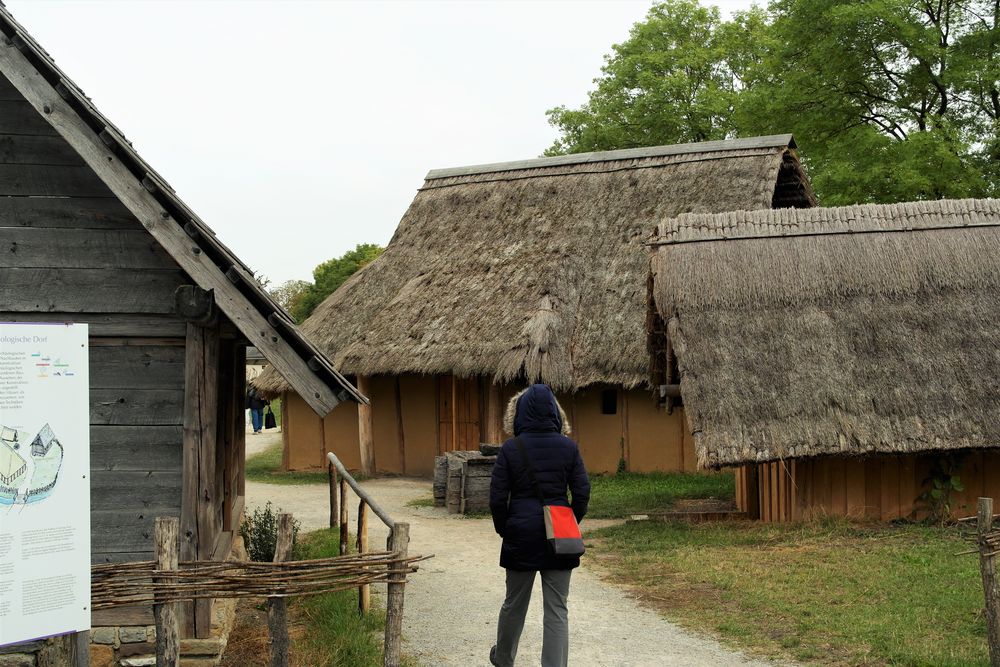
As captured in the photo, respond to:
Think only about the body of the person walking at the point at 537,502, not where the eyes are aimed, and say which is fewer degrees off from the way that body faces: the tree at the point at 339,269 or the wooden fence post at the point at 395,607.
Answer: the tree

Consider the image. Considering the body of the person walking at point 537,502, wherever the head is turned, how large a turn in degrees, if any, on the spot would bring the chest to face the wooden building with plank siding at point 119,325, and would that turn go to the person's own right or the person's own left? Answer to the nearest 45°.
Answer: approximately 90° to the person's own left

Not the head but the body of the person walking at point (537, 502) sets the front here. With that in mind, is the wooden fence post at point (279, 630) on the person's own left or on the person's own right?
on the person's own left

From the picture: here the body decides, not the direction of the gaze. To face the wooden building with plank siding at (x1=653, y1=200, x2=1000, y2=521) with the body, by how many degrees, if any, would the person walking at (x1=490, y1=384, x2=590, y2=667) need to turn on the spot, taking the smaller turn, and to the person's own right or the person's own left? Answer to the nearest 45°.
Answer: approximately 45° to the person's own right

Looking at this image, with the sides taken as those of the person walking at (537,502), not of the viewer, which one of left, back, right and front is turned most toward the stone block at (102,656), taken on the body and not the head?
left

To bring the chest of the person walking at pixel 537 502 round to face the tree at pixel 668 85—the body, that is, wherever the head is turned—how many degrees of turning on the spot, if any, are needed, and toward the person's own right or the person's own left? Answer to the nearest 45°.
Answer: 0° — they already face it

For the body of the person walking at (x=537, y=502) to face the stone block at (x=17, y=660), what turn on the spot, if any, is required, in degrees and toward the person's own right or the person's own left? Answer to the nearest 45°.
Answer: approximately 90° to the person's own left

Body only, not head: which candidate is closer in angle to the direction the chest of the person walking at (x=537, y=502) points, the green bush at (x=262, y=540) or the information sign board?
the green bush

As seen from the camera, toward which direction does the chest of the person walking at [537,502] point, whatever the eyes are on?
away from the camera

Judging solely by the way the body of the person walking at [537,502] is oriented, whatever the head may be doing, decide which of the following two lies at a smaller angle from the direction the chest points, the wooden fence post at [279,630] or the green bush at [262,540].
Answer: the green bush
